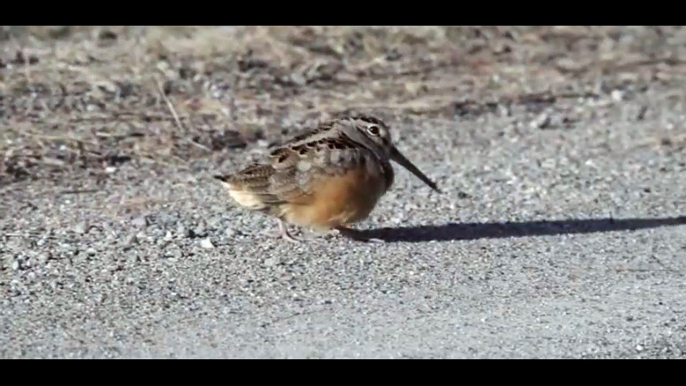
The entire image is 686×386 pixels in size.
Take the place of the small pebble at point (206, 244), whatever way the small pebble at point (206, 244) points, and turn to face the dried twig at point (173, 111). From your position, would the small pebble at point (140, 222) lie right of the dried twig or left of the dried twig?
left

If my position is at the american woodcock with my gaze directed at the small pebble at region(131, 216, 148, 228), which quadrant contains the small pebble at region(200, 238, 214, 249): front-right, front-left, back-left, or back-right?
front-left

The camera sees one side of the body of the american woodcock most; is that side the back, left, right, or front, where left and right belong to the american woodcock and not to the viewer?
right

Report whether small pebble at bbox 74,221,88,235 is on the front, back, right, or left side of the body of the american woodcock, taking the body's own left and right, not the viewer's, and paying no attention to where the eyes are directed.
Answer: back

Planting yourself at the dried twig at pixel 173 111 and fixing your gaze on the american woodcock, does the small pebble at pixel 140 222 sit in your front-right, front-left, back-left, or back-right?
front-right

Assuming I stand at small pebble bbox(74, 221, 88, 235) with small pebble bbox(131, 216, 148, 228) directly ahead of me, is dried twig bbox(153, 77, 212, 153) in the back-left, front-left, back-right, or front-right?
front-left

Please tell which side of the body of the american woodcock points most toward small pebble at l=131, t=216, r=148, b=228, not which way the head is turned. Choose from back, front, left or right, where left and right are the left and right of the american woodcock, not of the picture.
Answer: back

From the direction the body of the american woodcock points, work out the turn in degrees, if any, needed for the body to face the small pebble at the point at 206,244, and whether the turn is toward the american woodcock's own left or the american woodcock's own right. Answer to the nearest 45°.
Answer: approximately 180°

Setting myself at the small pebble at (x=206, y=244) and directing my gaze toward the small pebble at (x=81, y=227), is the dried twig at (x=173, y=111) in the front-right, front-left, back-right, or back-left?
front-right
